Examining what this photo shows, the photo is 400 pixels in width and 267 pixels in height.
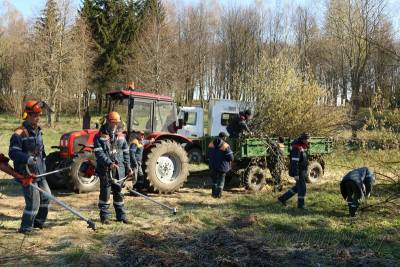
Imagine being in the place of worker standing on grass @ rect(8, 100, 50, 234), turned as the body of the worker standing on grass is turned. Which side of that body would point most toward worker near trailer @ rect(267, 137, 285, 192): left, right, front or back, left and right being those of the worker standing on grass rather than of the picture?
left

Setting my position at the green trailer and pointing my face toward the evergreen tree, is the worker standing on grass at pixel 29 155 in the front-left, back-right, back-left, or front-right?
back-left

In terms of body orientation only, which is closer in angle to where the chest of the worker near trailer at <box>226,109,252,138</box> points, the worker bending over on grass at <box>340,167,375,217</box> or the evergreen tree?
the worker bending over on grass

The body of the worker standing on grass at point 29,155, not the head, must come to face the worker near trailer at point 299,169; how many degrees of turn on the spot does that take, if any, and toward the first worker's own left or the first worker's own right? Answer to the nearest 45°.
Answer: approximately 45° to the first worker's own left

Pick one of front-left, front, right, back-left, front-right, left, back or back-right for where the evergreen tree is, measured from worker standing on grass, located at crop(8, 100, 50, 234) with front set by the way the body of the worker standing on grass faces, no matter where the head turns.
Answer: back-left

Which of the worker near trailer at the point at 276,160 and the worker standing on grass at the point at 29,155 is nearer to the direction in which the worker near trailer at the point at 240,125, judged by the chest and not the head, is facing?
the worker near trailer
